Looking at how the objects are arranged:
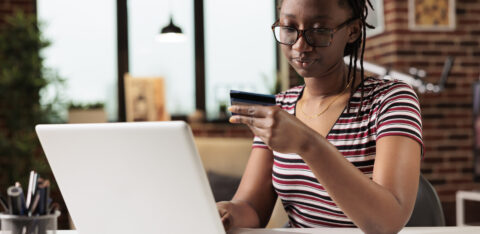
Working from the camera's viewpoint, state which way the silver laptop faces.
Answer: facing away from the viewer and to the right of the viewer

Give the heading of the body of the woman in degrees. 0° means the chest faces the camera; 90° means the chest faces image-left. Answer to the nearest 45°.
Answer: approximately 45°

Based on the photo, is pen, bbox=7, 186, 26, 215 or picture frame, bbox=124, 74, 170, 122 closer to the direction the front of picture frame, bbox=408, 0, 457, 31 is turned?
the pen

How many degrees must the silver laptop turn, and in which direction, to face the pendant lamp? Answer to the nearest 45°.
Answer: approximately 45° to its left

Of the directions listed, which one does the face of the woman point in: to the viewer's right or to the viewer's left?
to the viewer's left
